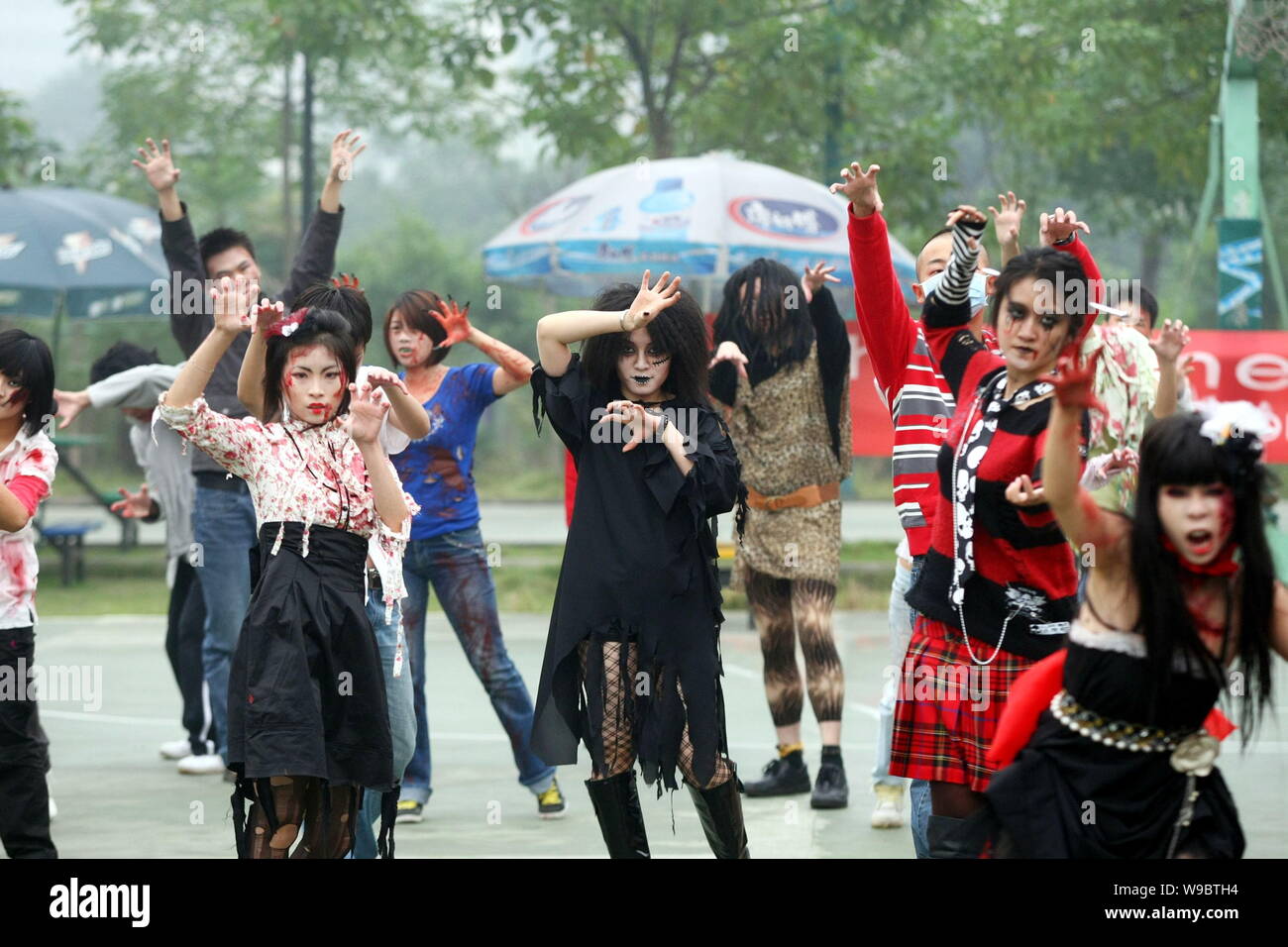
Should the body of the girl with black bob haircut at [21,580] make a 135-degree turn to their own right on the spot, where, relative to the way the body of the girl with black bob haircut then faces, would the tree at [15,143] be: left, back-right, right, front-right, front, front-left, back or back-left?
front

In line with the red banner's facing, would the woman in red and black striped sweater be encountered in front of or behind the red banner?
in front

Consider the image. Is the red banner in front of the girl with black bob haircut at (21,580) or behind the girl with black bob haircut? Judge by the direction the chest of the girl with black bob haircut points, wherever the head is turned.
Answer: behind

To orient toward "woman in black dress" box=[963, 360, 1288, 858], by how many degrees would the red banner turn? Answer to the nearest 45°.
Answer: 0° — it already faces them

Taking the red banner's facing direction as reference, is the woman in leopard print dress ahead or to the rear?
ahead

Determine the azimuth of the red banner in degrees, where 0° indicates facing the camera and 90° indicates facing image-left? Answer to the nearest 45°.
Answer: approximately 0°

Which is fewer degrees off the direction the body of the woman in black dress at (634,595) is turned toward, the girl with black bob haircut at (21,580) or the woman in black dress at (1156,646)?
the woman in black dress

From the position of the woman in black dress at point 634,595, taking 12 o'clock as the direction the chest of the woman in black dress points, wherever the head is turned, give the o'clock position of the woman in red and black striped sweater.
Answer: The woman in red and black striped sweater is roughly at 10 o'clock from the woman in black dress.

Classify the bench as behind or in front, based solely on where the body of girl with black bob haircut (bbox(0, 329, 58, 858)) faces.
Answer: behind

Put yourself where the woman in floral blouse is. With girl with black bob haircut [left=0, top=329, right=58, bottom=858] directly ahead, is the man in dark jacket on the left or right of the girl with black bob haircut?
right

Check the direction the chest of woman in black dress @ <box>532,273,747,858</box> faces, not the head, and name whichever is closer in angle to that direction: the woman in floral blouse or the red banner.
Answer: the woman in floral blouse
